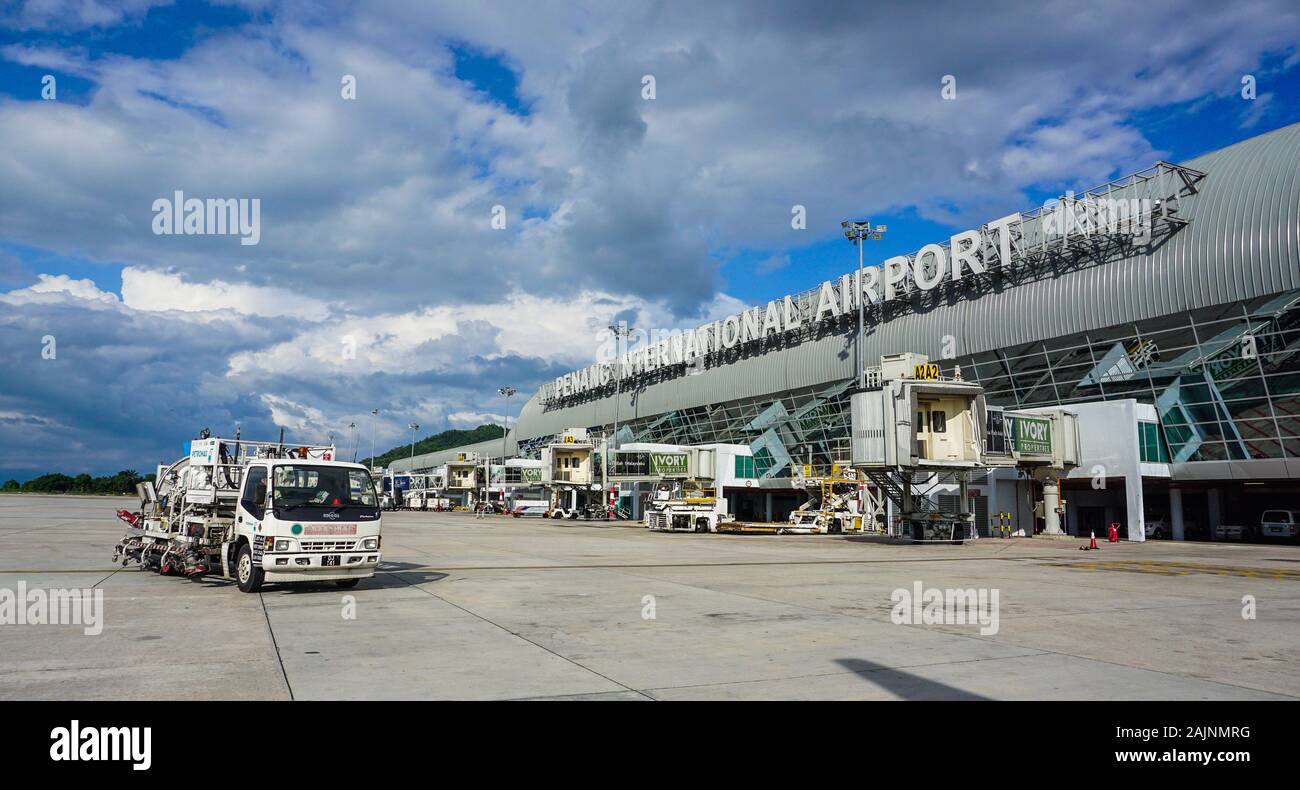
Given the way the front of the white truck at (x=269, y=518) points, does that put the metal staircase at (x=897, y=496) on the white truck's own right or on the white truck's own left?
on the white truck's own left

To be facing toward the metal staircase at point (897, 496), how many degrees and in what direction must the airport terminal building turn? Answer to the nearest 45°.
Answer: approximately 45° to its right

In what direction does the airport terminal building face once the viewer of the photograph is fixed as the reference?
facing the viewer and to the left of the viewer

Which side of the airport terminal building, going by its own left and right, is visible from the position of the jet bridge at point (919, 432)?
front

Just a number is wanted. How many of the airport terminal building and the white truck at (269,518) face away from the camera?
0

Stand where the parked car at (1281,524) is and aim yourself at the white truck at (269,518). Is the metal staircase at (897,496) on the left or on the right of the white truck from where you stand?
right

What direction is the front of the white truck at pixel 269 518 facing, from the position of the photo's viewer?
facing the viewer and to the right of the viewer

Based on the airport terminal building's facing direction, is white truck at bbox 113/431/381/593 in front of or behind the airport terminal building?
in front

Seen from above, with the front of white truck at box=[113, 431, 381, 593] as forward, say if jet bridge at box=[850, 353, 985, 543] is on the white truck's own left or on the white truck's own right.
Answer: on the white truck's own left
